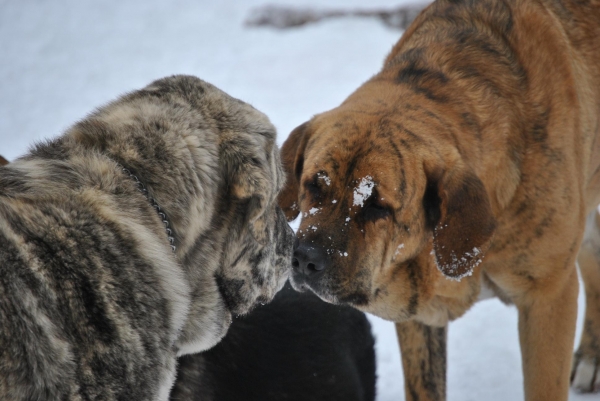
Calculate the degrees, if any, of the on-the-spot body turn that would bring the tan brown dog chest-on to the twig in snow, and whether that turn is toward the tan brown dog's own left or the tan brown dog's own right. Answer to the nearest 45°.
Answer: approximately 135° to the tan brown dog's own right

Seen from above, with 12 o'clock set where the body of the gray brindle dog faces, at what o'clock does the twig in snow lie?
The twig in snow is roughly at 11 o'clock from the gray brindle dog.

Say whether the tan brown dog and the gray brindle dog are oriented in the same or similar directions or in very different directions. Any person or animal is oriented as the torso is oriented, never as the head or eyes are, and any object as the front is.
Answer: very different directions

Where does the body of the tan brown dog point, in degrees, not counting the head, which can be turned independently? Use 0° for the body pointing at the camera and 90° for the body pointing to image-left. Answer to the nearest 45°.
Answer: approximately 45°

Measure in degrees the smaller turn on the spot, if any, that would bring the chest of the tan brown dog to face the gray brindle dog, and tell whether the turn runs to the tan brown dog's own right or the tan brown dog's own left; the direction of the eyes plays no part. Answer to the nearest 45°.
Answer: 0° — it already faces it

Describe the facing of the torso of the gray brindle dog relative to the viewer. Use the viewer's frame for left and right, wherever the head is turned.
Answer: facing away from the viewer and to the right of the viewer
